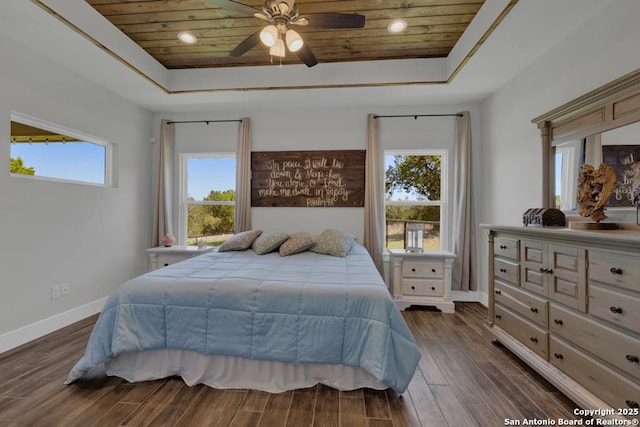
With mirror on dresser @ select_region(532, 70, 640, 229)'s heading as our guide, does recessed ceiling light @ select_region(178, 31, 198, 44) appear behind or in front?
in front

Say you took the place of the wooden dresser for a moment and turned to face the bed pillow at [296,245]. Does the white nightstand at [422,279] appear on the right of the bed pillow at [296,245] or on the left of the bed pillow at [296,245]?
right

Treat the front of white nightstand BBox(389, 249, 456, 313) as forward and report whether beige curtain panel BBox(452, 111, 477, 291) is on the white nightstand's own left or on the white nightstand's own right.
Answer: on the white nightstand's own left

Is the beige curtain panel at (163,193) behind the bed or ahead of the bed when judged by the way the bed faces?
behind

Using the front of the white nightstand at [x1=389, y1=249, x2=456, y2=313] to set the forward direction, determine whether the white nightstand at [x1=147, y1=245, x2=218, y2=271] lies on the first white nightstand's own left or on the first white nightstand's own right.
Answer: on the first white nightstand's own right

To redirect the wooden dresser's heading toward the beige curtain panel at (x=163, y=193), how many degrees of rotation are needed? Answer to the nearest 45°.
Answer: approximately 45° to its right

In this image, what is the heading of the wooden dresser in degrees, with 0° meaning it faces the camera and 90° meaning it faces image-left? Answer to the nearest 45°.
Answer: approximately 45°

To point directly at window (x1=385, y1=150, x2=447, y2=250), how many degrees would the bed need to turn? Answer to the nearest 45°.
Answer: approximately 135° to its left

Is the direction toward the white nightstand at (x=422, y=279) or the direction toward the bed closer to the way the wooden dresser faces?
the bed

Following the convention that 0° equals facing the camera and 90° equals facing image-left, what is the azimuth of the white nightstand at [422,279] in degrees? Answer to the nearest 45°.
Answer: approximately 0°

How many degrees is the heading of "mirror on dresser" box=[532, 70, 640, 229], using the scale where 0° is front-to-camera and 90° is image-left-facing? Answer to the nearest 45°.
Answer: approximately 45°

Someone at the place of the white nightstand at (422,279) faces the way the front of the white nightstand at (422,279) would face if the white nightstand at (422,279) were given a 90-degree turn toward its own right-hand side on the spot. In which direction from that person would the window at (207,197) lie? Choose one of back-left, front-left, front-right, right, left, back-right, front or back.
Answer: front
